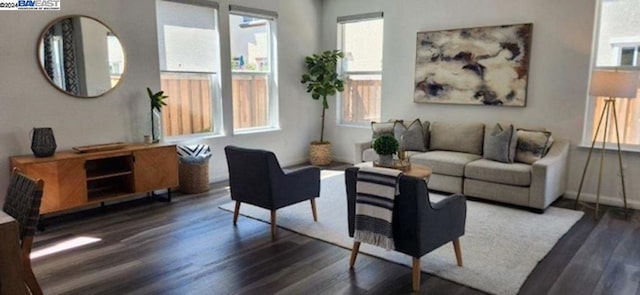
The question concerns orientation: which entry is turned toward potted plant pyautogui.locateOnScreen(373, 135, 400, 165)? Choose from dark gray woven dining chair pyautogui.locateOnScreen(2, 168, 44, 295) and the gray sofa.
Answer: the gray sofa

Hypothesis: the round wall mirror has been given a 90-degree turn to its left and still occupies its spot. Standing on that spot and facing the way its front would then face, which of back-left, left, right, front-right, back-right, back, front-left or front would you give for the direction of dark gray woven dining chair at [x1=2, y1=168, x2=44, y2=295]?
back-right

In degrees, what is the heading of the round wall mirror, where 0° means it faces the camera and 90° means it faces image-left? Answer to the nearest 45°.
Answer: approximately 315°

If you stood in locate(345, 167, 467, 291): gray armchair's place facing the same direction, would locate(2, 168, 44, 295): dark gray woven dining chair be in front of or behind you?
behind

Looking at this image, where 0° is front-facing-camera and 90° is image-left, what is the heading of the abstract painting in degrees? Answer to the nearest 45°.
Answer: approximately 45°

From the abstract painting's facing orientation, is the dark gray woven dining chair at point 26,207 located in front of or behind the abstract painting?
in front

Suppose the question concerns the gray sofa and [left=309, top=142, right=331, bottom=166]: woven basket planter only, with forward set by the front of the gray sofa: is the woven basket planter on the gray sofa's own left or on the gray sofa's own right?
on the gray sofa's own right

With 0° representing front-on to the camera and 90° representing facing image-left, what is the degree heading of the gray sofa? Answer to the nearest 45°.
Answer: approximately 45°
